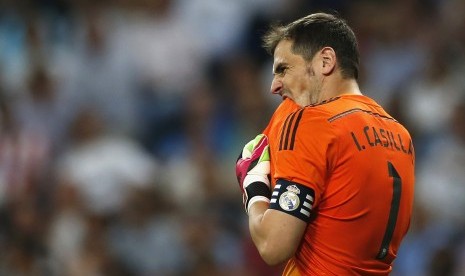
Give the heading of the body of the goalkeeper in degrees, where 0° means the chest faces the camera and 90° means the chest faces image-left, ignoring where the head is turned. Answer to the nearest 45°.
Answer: approximately 135°

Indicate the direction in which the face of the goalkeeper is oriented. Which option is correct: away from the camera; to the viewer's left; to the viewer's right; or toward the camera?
to the viewer's left
